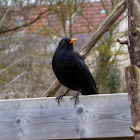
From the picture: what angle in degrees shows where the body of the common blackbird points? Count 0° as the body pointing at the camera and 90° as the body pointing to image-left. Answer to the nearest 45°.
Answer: approximately 45°

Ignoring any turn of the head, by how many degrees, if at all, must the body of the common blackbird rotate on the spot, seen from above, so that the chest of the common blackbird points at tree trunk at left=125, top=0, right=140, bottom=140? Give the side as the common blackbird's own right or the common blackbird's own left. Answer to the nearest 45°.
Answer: approximately 135° to the common blackbird's own left
